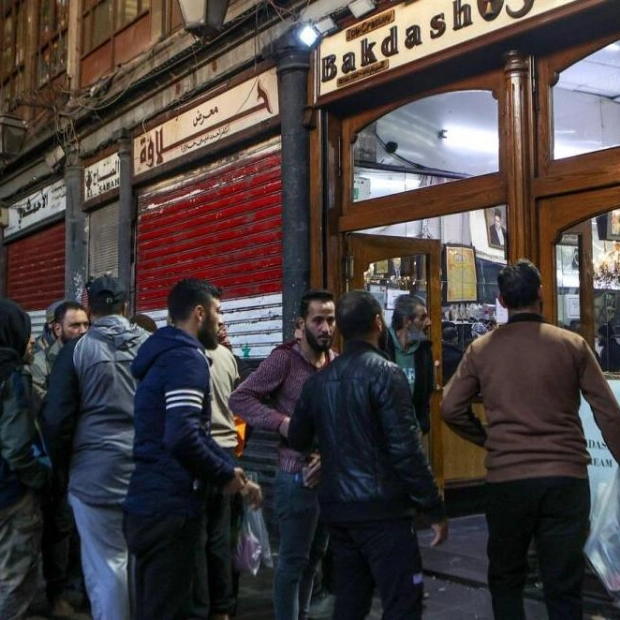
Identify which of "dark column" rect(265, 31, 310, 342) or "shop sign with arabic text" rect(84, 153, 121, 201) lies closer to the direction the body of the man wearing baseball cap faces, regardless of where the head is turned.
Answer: the shop sign with arabic text

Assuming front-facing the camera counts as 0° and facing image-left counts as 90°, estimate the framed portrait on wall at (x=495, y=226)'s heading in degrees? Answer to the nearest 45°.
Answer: approximately 45°

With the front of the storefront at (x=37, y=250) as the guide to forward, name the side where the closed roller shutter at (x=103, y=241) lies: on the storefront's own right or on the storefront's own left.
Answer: on the storefront's own left

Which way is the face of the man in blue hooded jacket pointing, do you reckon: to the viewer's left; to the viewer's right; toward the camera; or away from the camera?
to the viewer's right

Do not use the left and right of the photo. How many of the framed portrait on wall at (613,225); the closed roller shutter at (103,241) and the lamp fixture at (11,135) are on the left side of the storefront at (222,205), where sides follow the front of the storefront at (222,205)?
1

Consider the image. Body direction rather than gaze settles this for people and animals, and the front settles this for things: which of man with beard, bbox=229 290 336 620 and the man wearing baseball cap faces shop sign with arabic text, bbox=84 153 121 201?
the man wearing baseball cap

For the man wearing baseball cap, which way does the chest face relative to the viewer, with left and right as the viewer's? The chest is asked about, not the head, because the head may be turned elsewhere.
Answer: facing away from the viewer

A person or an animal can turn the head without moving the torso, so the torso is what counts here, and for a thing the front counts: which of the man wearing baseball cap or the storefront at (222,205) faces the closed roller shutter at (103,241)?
the man wearing baseball cap
